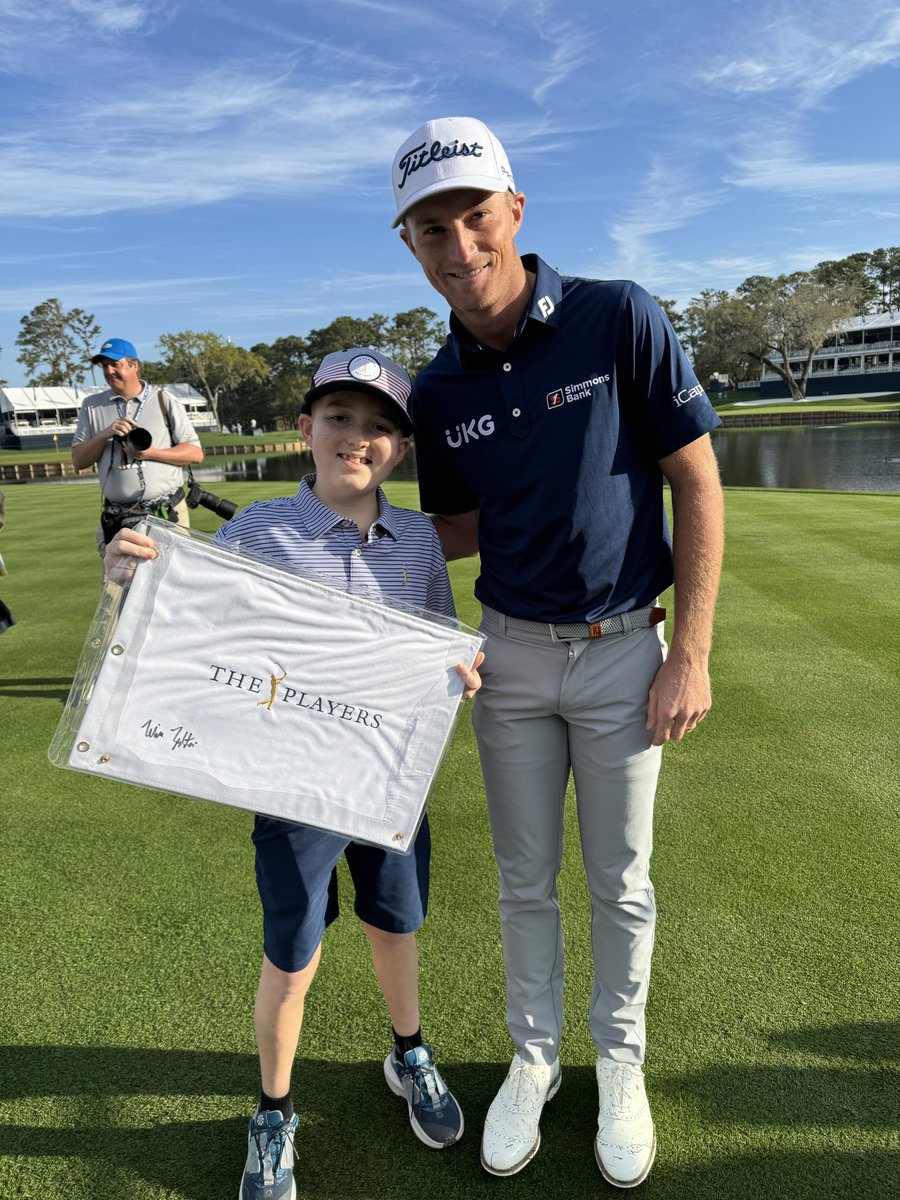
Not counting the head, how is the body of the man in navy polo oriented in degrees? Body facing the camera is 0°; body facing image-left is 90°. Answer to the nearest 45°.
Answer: approximately 0°

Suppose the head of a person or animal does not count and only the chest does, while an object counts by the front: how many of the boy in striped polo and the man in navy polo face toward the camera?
2

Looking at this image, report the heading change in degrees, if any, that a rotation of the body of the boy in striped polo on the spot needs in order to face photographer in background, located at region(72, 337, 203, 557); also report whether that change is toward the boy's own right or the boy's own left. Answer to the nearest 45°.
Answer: approximately 180°

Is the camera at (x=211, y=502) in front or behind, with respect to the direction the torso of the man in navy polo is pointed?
behind

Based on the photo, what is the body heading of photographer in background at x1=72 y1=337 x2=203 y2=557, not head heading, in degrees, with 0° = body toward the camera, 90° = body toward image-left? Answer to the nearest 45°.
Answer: approximately 0°

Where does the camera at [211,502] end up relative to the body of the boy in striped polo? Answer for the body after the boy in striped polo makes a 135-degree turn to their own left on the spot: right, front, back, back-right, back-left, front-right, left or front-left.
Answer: front-left

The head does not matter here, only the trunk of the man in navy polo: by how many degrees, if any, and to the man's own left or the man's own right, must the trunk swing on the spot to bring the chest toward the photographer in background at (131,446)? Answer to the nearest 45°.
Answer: approximately 135° to the man's own right
